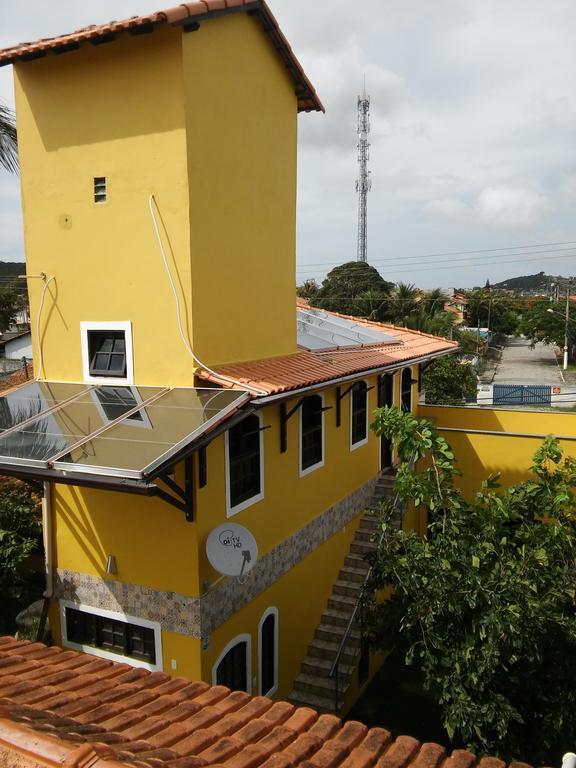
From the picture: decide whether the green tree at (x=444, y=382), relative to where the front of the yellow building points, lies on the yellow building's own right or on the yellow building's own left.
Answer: on the yellow building's own left

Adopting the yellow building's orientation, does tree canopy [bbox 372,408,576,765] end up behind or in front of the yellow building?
in front

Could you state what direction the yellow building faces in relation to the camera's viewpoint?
facing the viewer and to the right of the viewer

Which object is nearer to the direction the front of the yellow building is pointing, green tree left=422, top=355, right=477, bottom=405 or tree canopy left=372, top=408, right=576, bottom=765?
the tree canopy
